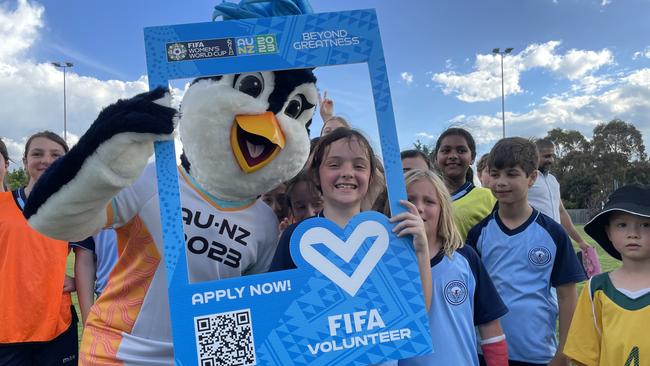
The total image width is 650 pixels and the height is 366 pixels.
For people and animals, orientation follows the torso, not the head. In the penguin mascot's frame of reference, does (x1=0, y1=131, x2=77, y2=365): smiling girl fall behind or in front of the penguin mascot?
behind

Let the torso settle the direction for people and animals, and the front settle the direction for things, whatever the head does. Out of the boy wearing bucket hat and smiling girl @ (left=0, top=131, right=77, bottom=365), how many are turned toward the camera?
2

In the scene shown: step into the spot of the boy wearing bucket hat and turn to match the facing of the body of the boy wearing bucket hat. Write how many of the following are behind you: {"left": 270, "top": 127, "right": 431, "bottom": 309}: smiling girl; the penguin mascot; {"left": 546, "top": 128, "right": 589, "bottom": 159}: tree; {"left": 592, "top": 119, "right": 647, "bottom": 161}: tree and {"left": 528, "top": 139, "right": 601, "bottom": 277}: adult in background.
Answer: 3

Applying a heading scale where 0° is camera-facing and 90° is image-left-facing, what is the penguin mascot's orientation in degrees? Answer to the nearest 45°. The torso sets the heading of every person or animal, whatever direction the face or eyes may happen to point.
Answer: approximately 315°

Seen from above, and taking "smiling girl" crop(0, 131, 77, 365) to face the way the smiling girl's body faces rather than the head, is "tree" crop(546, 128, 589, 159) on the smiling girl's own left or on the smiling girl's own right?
on the smiling girl's own left

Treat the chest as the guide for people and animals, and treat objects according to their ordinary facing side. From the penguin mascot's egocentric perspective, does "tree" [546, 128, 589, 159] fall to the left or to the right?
on its left

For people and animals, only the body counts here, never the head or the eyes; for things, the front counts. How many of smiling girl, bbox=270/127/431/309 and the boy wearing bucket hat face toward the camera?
2

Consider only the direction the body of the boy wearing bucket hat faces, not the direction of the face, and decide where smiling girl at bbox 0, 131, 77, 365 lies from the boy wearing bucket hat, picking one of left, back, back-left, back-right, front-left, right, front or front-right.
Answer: right

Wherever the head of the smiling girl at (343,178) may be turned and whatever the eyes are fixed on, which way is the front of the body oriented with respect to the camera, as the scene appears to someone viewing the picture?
toward the camera
